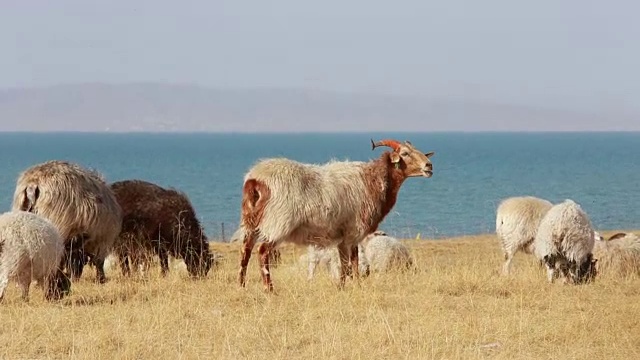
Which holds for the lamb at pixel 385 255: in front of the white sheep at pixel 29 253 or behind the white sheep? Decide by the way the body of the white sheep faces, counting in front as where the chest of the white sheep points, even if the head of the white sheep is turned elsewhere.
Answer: in front

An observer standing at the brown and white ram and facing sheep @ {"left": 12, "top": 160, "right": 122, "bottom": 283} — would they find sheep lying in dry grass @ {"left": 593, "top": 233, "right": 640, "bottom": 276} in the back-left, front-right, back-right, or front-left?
back-right

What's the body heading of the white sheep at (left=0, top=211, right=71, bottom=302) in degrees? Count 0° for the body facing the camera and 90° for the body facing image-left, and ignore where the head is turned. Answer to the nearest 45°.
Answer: approximately 270°

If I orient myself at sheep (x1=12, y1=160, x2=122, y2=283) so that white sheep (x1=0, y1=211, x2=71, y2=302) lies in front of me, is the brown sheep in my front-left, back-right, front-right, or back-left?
back-left

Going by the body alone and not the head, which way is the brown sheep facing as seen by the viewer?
to the viewer's right
